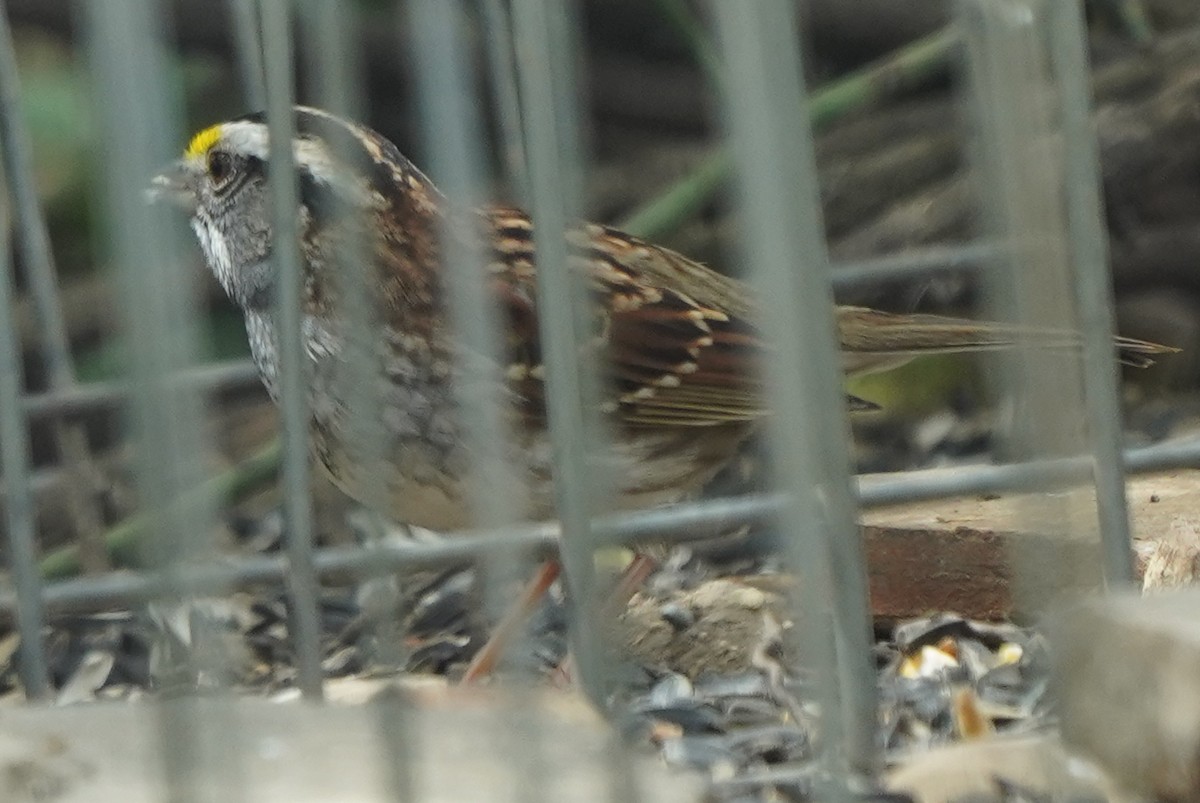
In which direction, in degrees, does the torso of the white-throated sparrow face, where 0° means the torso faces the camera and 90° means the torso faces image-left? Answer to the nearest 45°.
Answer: approximately 90°
